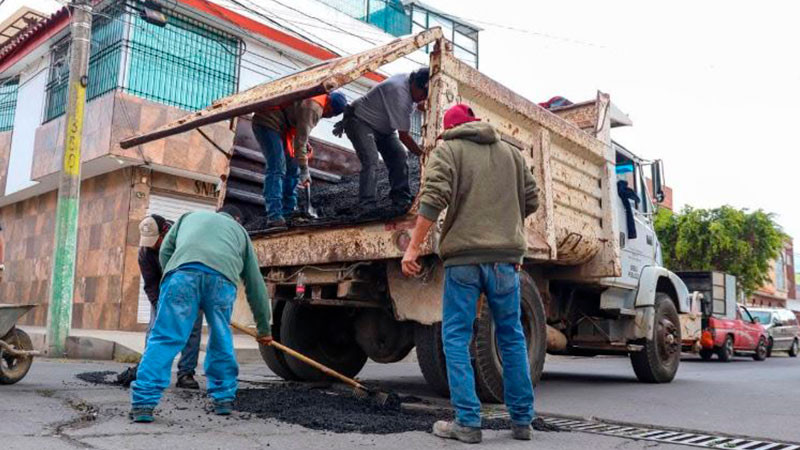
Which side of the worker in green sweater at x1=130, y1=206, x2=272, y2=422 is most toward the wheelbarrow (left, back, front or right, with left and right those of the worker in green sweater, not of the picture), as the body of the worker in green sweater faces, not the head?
left

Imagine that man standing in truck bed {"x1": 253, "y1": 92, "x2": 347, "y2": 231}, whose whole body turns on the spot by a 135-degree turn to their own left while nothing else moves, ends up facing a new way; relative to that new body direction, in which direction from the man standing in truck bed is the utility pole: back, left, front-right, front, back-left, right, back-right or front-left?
front

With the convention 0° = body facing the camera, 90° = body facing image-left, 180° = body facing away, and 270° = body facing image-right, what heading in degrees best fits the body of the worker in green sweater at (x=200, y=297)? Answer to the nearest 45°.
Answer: approximately 225°

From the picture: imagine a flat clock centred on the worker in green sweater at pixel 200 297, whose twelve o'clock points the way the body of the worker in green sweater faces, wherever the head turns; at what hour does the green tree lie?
The green tree is roughly at 12 o'clock from the worker in green sweater.

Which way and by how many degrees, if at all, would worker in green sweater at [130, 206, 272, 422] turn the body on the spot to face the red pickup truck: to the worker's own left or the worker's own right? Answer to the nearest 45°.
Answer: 0° — they already face it

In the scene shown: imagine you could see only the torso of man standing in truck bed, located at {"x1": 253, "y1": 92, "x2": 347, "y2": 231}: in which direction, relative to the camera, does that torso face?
to the viewer's right

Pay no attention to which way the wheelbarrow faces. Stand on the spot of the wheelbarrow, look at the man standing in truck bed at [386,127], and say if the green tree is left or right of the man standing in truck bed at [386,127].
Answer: left

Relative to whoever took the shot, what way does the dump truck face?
facing away from the viewer and to the right of the viewer

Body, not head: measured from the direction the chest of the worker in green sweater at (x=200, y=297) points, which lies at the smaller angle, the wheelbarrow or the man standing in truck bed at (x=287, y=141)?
the man standing in truck bed

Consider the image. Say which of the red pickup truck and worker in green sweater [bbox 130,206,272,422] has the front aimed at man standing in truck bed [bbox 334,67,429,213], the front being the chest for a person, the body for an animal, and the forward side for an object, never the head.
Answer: the worker in green sweater
